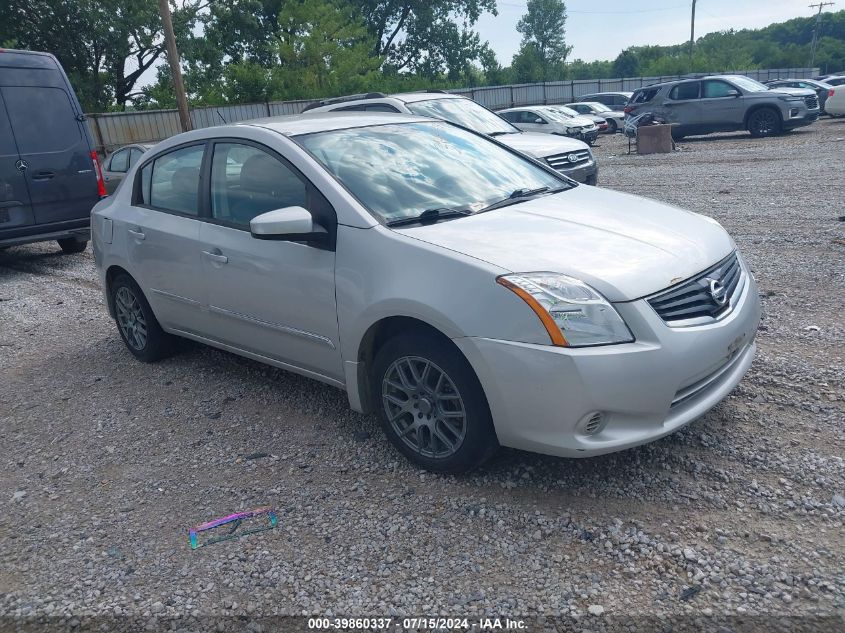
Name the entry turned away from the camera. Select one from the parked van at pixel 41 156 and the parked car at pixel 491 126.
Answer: the parked van at pixel 41 156

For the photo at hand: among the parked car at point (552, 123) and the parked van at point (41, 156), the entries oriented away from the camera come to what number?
1

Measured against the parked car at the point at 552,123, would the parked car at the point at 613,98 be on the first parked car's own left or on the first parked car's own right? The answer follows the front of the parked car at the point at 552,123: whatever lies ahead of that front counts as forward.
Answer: on the first parked car's own left

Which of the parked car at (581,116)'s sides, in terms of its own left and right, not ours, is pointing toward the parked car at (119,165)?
right

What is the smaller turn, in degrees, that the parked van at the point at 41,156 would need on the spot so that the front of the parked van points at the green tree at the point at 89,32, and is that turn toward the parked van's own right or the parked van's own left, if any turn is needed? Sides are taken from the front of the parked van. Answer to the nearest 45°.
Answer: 0° — it already faces it

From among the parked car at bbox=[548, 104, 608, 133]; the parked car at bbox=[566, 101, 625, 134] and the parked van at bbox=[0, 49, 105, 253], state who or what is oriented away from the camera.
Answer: the parked van at bbox=[0, 49, 105, 253]

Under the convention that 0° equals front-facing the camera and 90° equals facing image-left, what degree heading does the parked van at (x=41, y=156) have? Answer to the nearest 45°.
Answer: approximately 180°

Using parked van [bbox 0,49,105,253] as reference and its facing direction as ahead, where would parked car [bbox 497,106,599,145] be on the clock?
parked car [bbox 497,106,599,145] is roughly at 2 o'clock from parked van [bbox 0,49,105,253].

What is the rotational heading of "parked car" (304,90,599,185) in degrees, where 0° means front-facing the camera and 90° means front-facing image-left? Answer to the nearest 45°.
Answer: approximately 315°

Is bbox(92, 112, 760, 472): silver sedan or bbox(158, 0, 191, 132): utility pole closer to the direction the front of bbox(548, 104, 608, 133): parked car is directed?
the silver sedan

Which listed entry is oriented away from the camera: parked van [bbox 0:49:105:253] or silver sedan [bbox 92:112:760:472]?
the parked van

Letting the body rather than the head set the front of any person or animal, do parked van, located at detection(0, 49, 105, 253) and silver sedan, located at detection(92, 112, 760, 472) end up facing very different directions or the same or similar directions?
very different directions

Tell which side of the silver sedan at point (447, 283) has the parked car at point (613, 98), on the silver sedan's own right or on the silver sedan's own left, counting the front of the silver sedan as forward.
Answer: on the silver sedan's own left

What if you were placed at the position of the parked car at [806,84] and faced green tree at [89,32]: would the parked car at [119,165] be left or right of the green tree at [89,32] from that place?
left
